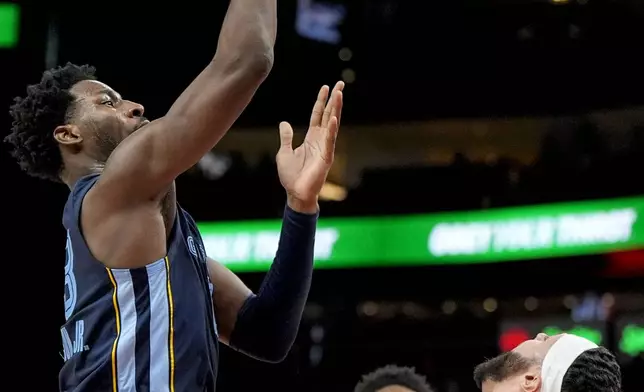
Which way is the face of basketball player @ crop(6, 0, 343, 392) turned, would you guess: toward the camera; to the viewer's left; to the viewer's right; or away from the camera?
to the viewer's right

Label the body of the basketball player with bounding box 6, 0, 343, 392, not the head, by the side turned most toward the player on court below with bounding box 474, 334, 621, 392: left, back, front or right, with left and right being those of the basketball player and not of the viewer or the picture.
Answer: front

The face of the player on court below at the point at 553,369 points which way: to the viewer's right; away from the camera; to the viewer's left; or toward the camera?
to the viewer's left

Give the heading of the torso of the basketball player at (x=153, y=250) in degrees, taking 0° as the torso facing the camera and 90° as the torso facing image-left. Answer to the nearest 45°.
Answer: approximately 270°
